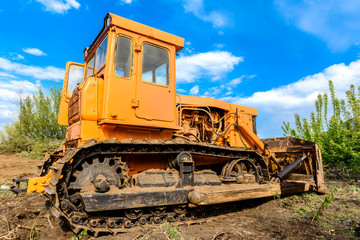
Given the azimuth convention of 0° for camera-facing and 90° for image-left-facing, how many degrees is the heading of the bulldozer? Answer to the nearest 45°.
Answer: approximately 225°
